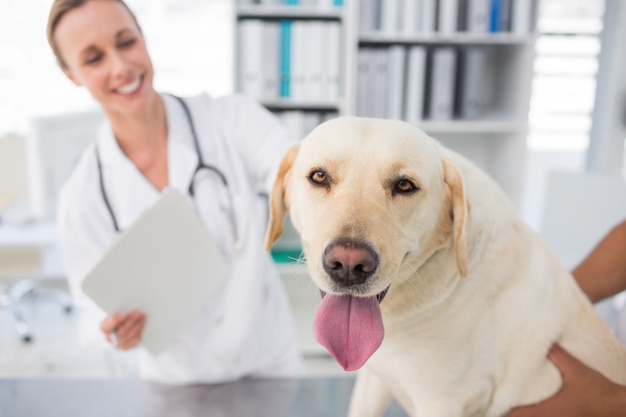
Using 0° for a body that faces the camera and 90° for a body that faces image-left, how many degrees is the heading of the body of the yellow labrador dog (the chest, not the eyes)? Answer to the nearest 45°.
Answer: approximately 45°

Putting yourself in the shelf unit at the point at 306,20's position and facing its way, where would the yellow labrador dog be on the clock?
The yellow labrador dog is roughly at 12 o'clock from the shelf unit.

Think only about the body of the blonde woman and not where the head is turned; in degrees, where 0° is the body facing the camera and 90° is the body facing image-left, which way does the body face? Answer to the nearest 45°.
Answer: approximately 0°

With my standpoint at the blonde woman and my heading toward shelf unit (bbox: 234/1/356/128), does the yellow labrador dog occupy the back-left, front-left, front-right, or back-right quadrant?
back-right

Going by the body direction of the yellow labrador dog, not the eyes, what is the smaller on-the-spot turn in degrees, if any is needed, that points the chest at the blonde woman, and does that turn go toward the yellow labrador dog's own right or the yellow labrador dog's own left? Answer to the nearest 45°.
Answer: approximately 90° to the yellow labrador dog's own right

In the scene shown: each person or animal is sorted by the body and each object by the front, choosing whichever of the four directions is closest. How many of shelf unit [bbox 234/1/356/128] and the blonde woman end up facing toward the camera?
2

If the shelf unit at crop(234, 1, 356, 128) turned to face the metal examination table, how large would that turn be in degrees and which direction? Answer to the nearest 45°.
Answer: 0° — it already faces it

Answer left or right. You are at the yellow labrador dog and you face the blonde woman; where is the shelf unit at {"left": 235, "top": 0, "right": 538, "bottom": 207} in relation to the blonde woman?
right

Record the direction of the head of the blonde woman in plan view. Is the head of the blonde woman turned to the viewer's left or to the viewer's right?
to the viewer's right

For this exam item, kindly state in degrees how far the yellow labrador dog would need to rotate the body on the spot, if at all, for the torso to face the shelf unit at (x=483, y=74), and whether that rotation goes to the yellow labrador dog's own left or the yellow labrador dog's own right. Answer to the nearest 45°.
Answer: approximately 135° to the yellow labrador dog's own right
